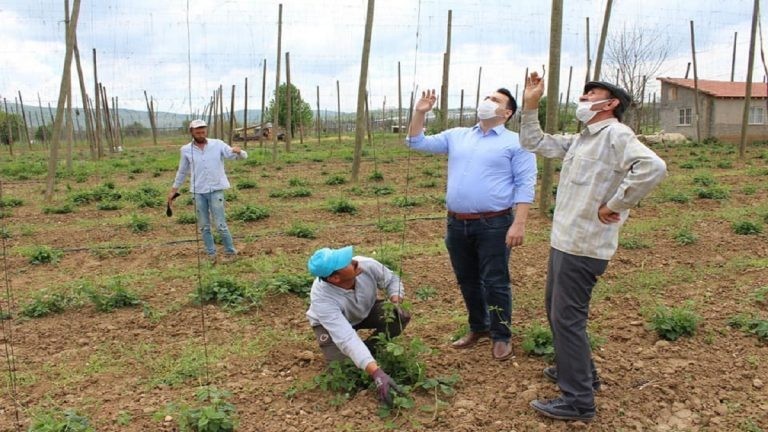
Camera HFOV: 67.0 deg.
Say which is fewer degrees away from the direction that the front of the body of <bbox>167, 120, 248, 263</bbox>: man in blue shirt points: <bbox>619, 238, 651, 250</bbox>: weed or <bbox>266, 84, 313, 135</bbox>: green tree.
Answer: the weed

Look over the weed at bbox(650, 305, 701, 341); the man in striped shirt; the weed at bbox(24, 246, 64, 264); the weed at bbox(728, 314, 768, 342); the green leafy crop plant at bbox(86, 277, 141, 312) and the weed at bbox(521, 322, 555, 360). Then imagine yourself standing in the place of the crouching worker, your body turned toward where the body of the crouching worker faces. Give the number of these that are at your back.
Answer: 2

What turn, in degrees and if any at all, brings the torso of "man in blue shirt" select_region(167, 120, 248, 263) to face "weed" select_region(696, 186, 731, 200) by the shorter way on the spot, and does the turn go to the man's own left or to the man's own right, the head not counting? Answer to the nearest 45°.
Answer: approximately 90° to the man's own left

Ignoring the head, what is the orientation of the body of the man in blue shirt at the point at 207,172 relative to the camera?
toward the camera

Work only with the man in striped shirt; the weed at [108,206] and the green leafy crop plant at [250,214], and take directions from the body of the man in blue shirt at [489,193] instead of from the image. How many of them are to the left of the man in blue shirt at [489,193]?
1

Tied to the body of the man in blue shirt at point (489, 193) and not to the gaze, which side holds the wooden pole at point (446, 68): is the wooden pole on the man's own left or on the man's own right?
on the man's own right

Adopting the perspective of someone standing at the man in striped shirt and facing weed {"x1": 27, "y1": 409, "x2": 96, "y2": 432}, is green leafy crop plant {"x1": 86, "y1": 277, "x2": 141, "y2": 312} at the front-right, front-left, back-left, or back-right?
front-right

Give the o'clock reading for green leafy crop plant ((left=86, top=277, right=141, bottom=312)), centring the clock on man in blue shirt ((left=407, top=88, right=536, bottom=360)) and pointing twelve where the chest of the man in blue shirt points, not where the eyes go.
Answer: The green leafy crop plant is roughly at 2 o'clock from the man in blue shirt.

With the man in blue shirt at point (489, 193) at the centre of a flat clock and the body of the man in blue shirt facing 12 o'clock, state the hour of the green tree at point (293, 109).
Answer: The green tree is roughly at 4 o'clock from the man in blue shirt.

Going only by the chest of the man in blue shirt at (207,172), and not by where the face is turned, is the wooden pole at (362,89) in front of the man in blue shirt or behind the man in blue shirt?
behind

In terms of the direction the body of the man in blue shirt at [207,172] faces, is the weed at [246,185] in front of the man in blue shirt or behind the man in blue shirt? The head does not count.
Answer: behind

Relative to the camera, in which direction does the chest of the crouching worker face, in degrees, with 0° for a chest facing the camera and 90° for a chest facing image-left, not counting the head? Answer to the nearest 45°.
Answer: approximately 315°

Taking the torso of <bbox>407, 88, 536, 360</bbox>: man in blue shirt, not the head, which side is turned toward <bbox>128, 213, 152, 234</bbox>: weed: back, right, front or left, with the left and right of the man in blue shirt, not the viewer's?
right

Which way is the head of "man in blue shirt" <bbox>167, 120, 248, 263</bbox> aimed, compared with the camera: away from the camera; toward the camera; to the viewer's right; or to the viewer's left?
toward the camera

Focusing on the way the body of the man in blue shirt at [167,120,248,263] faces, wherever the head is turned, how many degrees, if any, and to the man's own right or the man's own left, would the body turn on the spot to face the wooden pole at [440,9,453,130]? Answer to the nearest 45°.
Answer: approximately 135° to the man's own left

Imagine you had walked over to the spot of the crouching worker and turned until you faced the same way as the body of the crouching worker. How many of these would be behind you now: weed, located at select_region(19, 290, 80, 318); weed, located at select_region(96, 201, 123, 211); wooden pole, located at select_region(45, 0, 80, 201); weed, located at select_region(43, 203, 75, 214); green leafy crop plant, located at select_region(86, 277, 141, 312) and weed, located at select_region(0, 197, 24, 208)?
6
